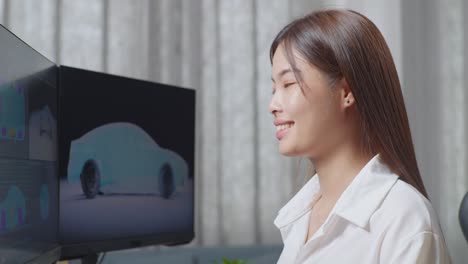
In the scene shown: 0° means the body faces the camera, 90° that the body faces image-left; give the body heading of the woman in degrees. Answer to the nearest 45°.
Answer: approximately 45°

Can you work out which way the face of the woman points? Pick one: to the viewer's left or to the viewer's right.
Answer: to the viewer's left
